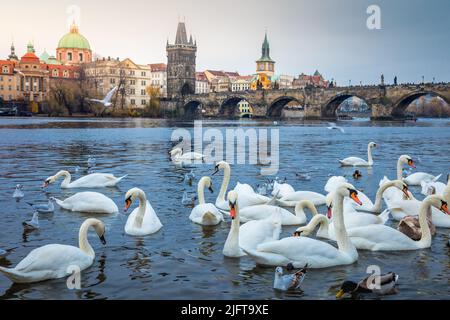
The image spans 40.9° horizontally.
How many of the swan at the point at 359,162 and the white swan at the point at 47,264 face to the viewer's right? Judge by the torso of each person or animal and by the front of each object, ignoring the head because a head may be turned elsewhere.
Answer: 2

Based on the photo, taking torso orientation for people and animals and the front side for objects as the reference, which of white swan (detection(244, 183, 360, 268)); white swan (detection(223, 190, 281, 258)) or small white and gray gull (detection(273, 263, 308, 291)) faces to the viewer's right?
white swan (detection(244, 183, 360, 268))

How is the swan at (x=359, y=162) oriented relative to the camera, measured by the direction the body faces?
to the viewer's right

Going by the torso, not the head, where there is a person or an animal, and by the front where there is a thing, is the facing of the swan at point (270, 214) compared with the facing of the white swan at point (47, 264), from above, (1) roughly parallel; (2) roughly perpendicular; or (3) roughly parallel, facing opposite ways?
roughly parallel

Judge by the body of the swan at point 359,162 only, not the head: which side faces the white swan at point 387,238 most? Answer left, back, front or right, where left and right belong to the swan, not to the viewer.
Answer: right

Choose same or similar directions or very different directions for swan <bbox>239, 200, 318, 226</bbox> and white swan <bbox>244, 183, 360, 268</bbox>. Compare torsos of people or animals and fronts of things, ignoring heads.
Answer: same or similar directions

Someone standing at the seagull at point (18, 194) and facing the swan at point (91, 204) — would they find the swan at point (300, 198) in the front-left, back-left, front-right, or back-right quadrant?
front-left
